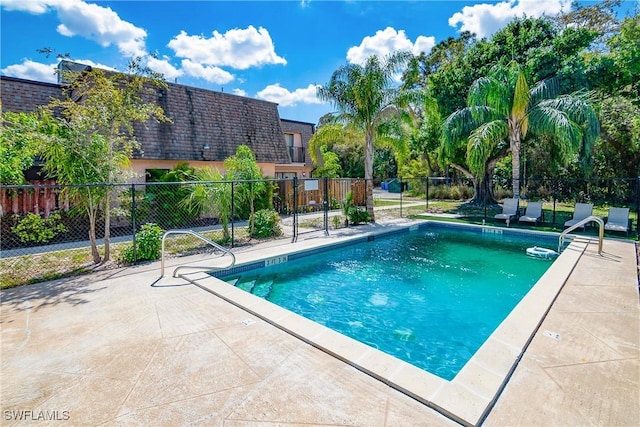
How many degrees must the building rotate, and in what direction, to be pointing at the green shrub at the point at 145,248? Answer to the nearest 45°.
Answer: approximately 45° to its right

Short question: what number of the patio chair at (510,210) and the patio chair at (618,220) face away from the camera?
0

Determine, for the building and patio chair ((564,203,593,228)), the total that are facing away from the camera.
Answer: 0

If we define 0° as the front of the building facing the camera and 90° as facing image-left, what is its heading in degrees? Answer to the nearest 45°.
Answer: approximately 315°

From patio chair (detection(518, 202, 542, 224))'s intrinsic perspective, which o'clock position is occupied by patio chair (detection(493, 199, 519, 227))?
patio chair (detection(493, 199, 519, 227)) is roughly at 2 o'clock from patio chair (detection(518, 202, 542, 224)).

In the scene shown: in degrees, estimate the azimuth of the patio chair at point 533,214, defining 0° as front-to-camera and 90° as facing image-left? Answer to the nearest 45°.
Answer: approximately 45°
